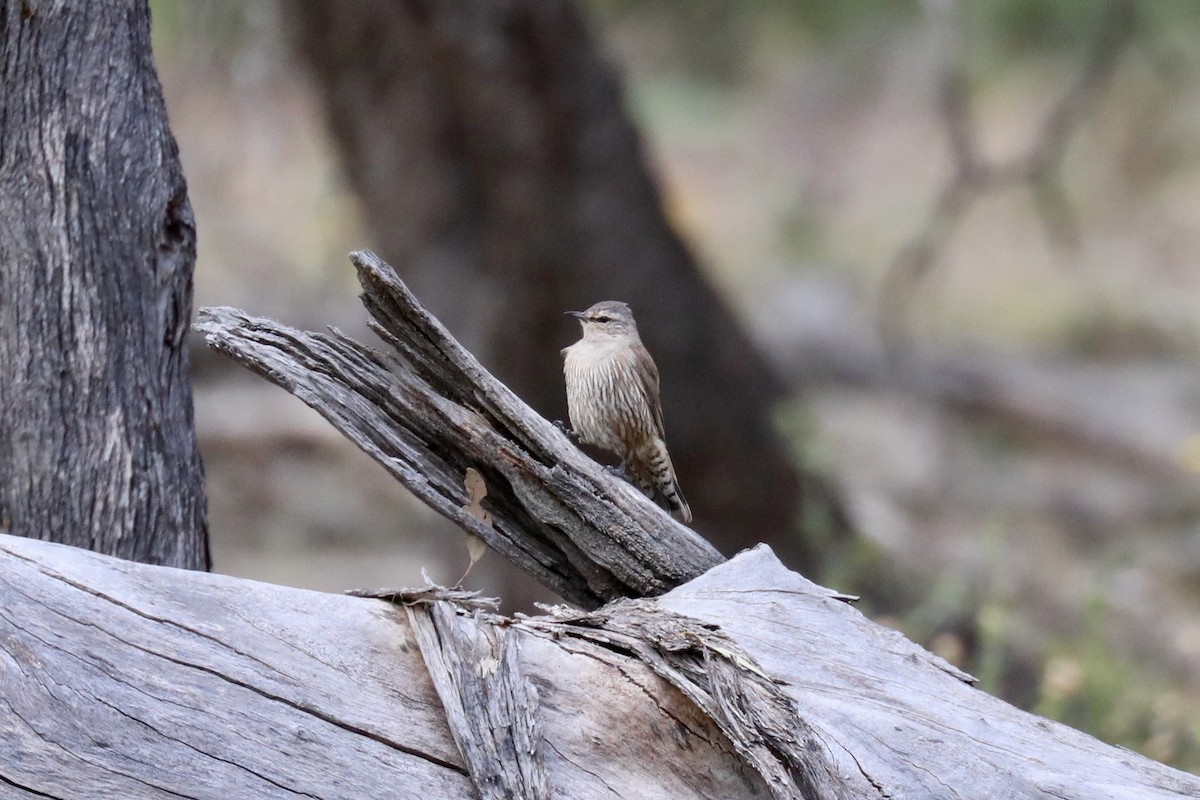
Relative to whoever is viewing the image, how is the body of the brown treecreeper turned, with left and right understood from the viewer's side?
facing the viewer and to the left of the viewer

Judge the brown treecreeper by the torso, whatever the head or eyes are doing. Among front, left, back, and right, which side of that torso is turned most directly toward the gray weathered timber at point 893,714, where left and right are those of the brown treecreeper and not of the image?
left
